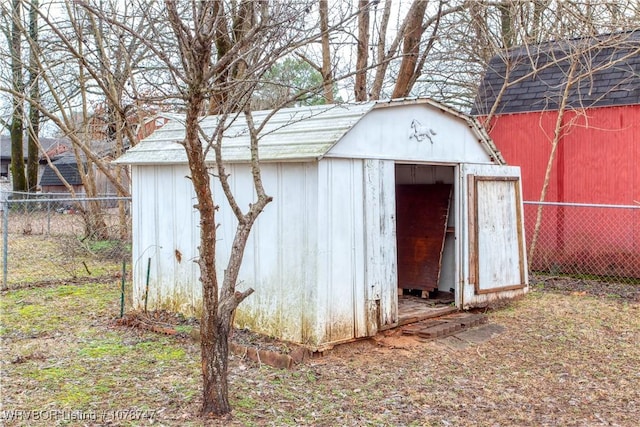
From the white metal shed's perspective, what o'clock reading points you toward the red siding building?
The red siding building is roughly at 9 o'clock from the white metal shed.

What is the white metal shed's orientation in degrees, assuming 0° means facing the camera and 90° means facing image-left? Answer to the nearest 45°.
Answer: approximately 315°

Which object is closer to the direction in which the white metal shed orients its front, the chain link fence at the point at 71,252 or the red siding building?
the red siding building

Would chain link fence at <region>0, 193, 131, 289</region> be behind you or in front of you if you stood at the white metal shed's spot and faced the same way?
behind

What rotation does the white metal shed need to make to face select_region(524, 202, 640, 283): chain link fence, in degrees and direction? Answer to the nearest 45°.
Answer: approximately 90° to its left
